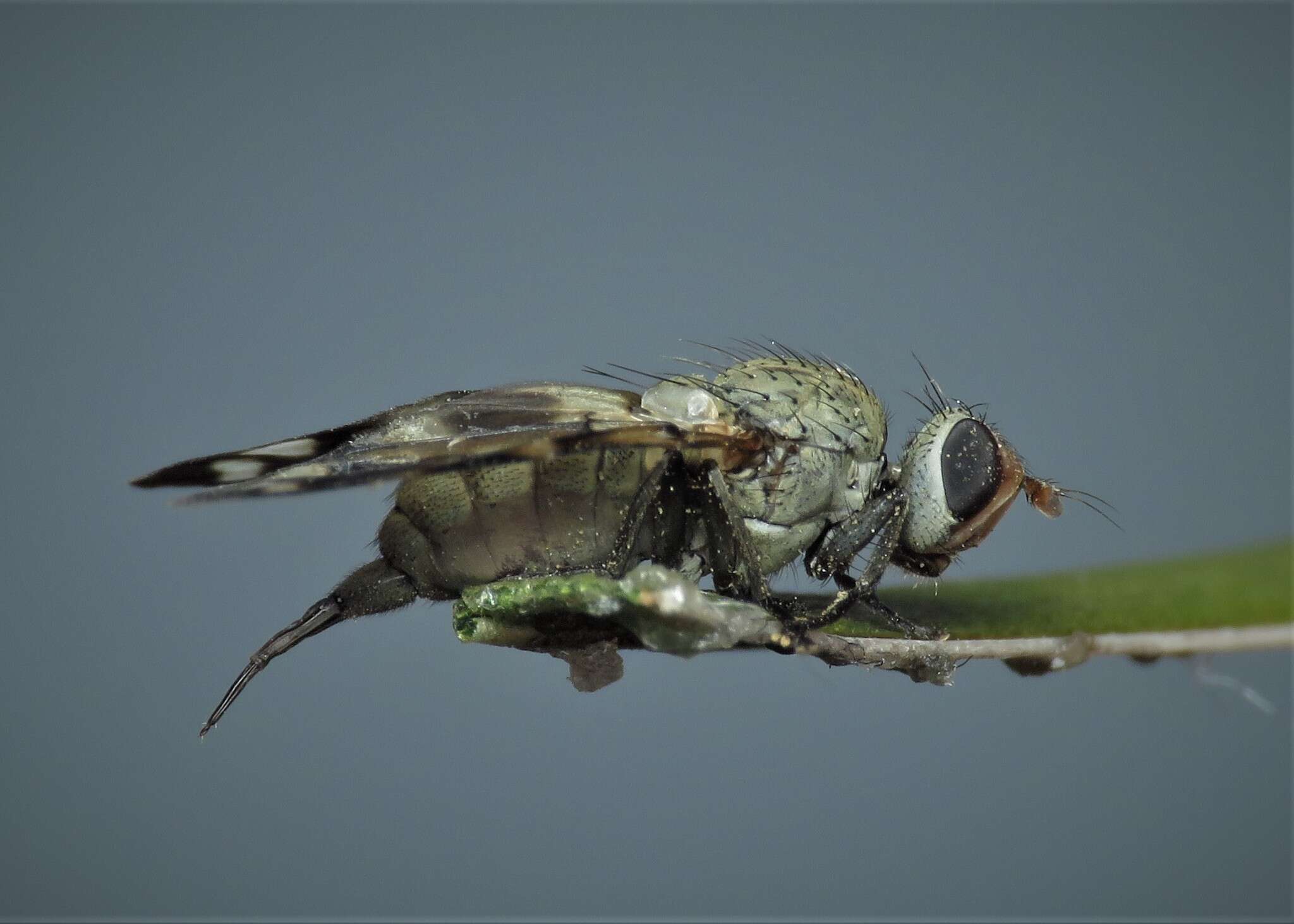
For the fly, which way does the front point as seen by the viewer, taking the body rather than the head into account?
to the viewer's right
